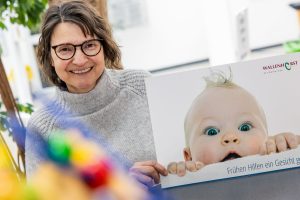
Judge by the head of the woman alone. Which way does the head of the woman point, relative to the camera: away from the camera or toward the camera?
toward the camera

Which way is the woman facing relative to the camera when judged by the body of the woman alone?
toward the camera

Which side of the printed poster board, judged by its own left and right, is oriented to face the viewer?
front

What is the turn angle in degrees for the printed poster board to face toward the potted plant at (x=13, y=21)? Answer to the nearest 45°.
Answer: approximately 135° to its right
